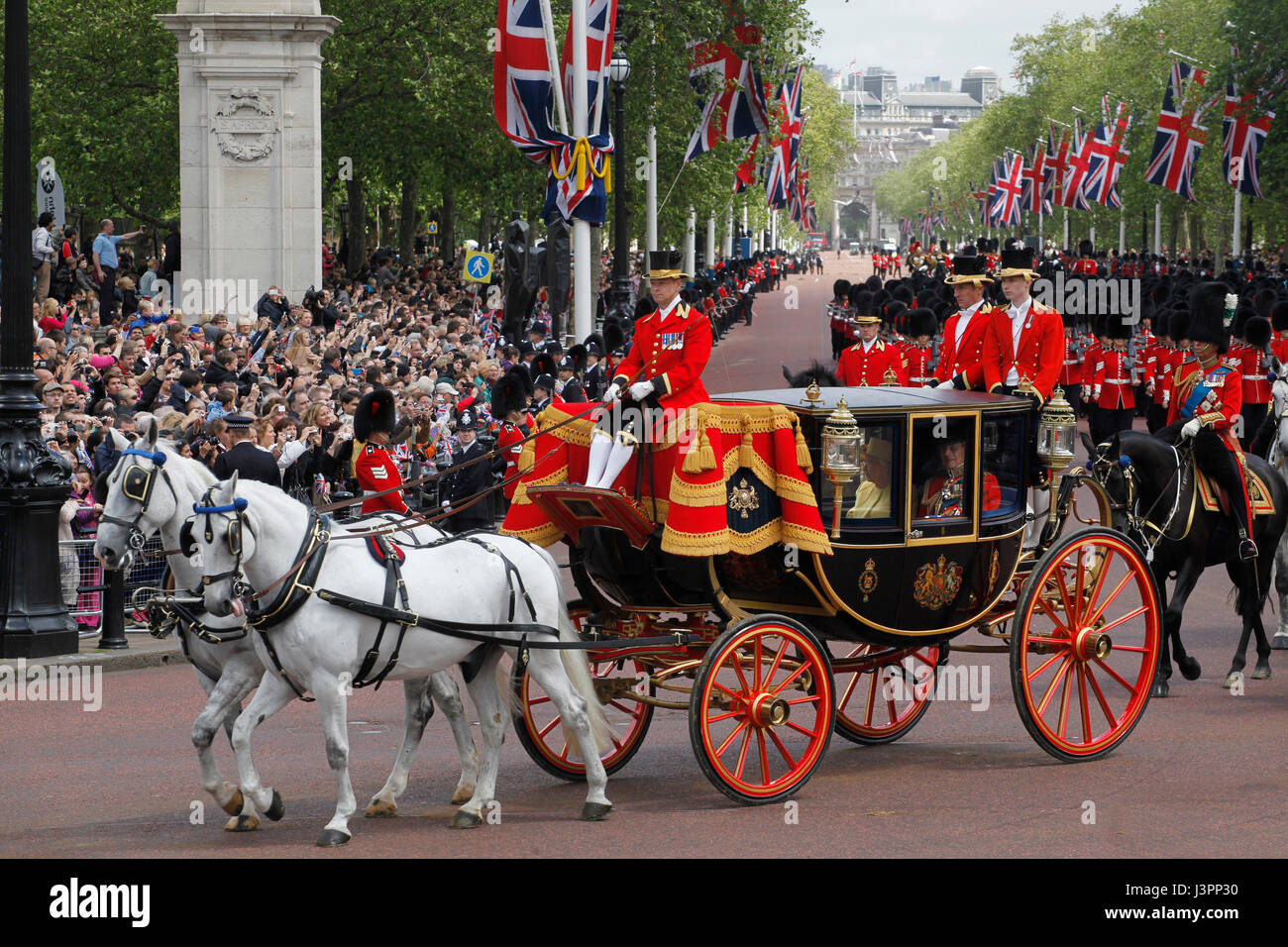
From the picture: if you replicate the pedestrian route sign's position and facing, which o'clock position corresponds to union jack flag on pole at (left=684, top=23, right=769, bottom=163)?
The union jack flag on pole is roughly at 7 o'clock from the pedestrian route sign.

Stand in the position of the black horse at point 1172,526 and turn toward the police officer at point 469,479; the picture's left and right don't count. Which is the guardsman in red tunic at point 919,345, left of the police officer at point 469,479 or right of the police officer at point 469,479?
right

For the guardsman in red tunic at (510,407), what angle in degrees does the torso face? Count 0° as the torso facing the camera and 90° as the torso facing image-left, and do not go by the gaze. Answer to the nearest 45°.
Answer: approximately 270°

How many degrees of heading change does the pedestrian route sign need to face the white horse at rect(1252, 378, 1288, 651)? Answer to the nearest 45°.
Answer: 0° — it already faces it

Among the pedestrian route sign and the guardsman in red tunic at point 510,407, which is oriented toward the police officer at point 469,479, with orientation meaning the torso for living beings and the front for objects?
the pedestrian route sign

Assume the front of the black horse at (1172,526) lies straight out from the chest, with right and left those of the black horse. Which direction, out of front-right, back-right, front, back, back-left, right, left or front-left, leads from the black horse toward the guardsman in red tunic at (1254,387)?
back-right

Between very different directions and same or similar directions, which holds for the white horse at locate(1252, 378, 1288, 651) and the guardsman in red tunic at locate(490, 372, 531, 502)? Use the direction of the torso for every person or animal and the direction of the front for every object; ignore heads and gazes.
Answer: very different directions

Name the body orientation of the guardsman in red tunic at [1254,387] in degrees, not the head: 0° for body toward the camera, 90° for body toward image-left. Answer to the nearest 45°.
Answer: approximately 0°
